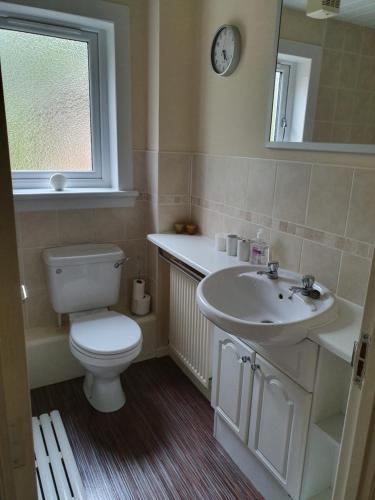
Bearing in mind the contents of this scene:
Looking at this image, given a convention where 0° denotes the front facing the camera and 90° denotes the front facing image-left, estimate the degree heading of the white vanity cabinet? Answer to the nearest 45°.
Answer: approximately 45°

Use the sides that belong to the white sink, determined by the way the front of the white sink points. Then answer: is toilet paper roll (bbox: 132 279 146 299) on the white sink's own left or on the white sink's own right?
on the white sink's own right

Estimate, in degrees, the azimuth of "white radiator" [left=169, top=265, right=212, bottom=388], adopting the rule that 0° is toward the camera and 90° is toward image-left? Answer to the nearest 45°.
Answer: approximately 45°

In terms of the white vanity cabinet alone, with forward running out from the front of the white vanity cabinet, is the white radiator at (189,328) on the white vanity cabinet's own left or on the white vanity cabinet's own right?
on the white vanity cabinet's own right
